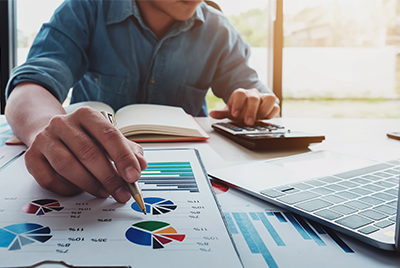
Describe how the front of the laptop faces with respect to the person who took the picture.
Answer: facing away from the viewer and to the left of the viewer

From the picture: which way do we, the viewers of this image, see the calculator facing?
facing away from the viewer and to the left of the viewer

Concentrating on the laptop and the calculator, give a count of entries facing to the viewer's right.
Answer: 0
